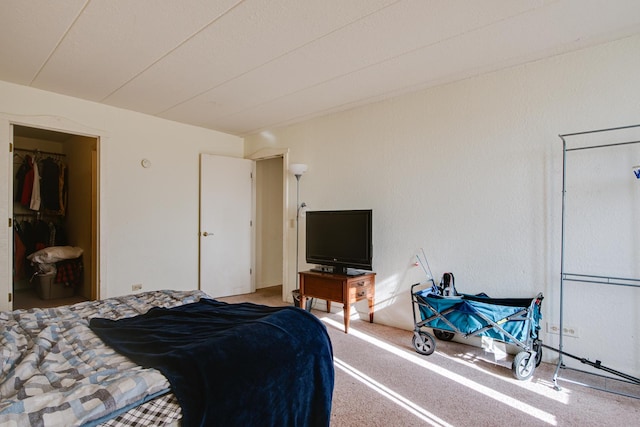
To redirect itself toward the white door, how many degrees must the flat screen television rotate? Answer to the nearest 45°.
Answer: approximately 90° to its right

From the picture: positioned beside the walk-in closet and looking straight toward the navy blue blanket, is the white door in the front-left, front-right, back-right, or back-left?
front-left

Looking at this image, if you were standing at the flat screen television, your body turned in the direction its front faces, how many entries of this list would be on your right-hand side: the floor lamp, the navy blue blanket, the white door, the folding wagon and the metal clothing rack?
2

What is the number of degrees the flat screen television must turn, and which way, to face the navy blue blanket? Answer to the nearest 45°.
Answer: approximately 45° to its left

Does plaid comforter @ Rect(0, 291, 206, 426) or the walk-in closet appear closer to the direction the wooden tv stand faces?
the plaid comforter

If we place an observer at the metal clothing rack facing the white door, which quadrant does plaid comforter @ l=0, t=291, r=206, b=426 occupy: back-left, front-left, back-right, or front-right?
front-left

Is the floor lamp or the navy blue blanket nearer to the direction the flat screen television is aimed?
the navy blue blanket

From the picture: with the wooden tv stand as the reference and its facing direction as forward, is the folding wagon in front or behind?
in front

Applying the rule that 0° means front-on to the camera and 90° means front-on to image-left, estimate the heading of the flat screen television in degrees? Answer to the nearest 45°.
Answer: approximately 45°

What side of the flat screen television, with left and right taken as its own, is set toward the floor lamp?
right

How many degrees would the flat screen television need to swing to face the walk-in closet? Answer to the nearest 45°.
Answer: approximately 45° to its right

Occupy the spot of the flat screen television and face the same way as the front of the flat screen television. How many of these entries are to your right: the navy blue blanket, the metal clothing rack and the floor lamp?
1

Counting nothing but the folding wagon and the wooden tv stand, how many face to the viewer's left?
0
